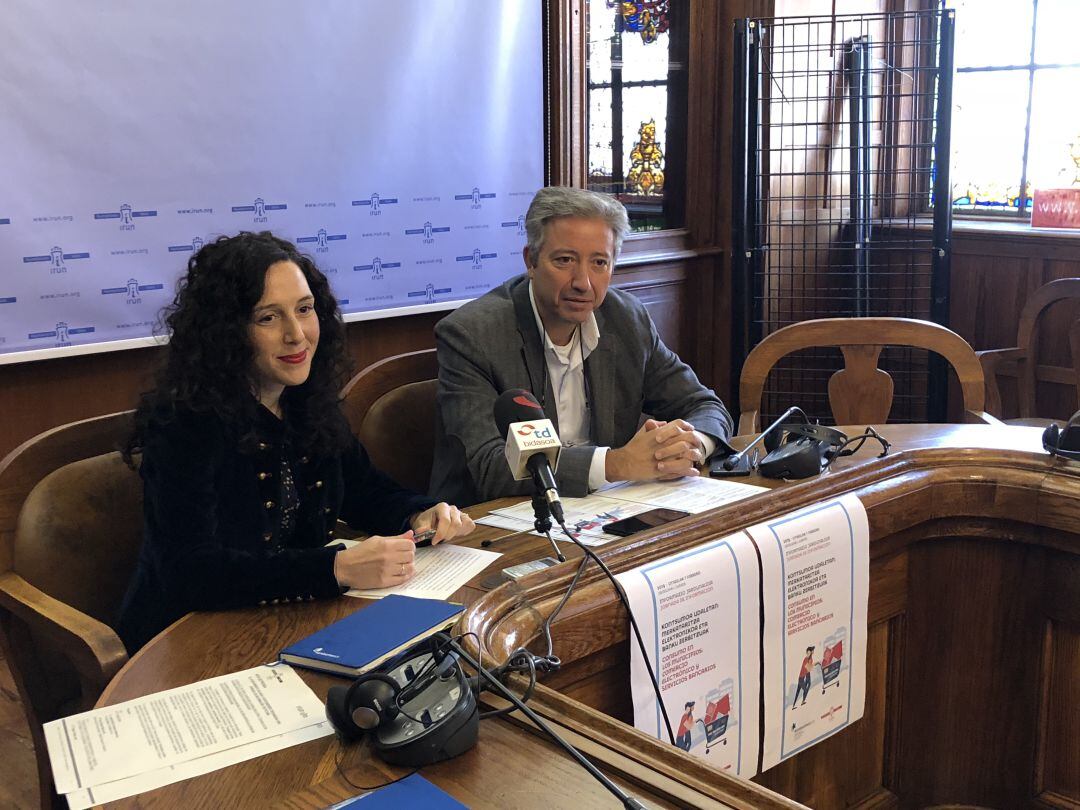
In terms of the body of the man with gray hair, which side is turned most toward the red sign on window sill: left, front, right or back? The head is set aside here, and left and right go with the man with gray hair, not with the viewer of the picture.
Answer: left

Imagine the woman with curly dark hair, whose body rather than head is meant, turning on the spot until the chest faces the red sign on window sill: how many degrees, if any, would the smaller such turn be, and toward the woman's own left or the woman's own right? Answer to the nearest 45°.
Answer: approximately 90° to the woman's own left

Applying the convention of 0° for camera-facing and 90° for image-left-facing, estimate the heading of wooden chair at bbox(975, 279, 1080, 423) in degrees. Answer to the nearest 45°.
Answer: approximately 45°

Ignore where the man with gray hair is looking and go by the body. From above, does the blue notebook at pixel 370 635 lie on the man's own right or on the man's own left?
on the man's own right

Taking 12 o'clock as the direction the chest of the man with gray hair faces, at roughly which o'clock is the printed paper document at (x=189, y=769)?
The printed paper document is roughly at 2 o'clock from the man with gray hair.
